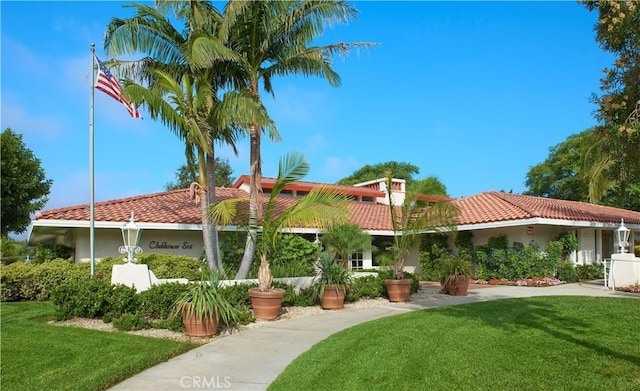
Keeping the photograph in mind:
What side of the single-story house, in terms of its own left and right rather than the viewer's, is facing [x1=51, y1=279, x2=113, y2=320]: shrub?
front

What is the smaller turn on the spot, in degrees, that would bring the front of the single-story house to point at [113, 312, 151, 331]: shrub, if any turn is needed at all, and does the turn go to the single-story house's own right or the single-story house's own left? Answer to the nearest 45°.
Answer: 0° — it already faces it

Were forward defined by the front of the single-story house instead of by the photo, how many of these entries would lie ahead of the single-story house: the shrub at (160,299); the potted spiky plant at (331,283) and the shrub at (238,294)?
3

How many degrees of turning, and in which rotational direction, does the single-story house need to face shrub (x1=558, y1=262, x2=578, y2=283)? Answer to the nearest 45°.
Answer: approximately 90° to its left

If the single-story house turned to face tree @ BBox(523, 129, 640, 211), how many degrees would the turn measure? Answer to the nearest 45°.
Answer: approximately 135° to its left

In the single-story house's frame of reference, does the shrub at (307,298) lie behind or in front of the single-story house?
in front

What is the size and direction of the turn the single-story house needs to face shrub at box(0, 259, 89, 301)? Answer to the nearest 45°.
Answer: approximately 45° to its right

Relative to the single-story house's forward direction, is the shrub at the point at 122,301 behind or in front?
in front

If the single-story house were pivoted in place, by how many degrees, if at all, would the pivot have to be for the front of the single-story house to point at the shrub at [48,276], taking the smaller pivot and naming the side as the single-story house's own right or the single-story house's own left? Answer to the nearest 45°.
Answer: approximately 45° to the single-story house's own right

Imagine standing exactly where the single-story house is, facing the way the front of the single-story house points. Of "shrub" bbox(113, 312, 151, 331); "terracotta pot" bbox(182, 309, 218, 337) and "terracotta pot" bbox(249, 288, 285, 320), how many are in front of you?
3

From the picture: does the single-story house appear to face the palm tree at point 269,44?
yes

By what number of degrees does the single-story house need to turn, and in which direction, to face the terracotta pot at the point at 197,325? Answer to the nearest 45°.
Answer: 0° — it already faces it

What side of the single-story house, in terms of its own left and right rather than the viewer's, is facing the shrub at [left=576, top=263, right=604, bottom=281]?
left

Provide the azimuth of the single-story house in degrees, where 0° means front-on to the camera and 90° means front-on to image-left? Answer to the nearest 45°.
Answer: approximately 0°
